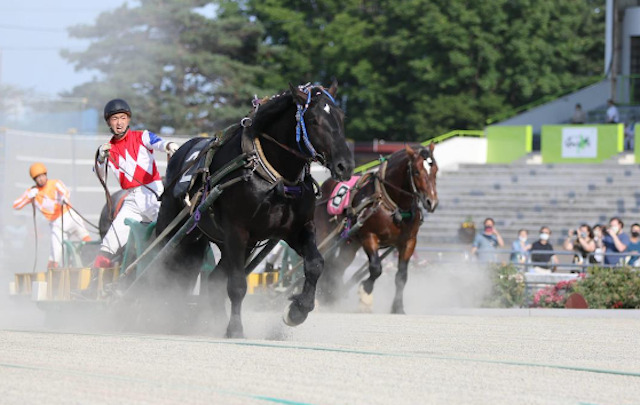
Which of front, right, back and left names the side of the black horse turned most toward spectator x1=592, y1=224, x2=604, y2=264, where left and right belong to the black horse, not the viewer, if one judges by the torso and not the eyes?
left

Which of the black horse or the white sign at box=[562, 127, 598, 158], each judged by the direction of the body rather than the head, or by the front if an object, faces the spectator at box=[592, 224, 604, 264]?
the white sign

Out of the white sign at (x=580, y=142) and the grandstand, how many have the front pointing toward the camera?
2

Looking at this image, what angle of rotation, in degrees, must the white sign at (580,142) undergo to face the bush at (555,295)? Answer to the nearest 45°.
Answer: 0° — it already faces it

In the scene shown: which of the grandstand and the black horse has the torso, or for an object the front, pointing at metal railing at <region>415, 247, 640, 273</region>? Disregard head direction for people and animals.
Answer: the grandstand

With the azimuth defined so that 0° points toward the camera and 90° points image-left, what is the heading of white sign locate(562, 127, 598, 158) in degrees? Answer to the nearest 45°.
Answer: approximately 0°

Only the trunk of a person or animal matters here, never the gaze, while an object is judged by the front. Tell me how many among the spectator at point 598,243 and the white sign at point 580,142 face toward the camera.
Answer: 2

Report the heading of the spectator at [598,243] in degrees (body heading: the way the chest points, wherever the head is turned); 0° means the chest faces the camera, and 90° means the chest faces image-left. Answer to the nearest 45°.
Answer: approximately 0°

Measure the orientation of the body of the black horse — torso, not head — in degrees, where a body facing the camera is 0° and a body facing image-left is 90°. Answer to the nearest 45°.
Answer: approximately 315°

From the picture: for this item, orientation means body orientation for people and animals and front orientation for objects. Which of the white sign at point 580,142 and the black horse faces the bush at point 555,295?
the white sign

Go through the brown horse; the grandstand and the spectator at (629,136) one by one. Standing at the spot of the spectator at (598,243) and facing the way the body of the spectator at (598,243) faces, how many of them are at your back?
2

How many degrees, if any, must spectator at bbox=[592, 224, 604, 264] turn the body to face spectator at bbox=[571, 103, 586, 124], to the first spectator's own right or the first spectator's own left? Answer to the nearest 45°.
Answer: approximately 180°
